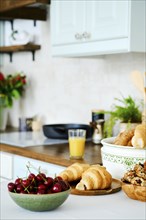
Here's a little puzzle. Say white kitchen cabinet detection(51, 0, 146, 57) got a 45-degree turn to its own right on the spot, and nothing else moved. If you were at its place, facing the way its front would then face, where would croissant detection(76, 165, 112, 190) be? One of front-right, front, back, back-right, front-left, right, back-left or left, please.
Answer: left

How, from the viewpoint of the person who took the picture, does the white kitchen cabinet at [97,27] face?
facing the viewer and to the left of the viewer

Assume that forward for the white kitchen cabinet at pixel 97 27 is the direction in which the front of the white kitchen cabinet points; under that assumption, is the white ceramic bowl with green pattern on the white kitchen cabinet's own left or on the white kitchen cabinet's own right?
on the white kitchen cabinet's own left

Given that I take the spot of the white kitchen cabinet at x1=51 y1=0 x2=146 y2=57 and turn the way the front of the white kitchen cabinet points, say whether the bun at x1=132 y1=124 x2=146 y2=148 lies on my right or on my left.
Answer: on my left

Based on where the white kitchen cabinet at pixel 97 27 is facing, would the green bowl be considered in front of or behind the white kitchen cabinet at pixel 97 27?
in front

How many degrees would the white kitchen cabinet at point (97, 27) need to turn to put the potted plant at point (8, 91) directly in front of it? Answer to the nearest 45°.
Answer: approximately 90° to its right

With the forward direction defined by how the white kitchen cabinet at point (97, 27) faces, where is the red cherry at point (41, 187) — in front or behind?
in front

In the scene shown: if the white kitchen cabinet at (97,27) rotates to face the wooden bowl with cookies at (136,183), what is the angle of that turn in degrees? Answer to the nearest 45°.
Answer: approximately 45° to its left

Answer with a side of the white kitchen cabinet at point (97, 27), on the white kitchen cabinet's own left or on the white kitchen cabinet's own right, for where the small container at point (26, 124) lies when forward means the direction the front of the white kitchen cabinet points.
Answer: on the white kitchen cabinet's own right
